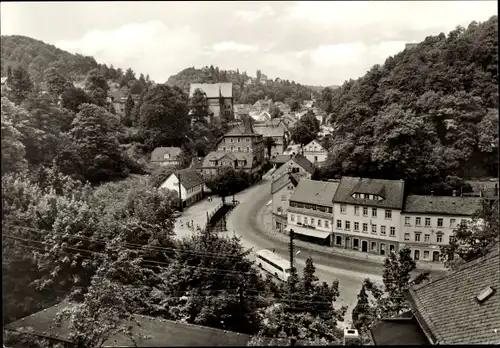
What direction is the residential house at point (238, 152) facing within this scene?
toward the camera

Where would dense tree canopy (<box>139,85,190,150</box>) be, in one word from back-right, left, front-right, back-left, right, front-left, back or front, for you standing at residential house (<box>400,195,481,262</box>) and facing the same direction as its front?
right

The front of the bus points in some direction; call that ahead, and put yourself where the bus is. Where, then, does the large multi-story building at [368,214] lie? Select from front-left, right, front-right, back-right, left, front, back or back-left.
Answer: left

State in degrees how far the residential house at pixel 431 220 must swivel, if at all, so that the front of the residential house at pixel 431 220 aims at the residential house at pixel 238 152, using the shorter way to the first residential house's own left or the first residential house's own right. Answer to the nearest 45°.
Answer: approximately 135° to the first residential house's own right

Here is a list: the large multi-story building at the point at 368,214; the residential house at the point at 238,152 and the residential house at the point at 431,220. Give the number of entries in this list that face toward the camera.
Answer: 3

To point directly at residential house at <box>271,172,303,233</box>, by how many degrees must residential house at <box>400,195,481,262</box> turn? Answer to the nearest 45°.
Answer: approximately 90° to its right

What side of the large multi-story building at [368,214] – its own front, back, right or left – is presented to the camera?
front

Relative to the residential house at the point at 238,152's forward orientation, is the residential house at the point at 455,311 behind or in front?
in front

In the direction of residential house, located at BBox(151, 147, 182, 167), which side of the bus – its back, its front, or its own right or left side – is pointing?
back

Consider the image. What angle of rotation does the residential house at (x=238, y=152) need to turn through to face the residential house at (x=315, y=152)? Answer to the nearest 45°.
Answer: approximately 135° to its left

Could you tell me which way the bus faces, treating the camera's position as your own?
facing the viewer and to the right of the viewer

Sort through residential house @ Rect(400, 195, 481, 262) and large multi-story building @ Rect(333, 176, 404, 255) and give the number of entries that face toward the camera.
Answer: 2

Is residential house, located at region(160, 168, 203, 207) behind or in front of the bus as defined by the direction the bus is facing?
behind

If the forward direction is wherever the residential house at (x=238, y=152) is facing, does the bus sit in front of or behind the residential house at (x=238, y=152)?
in front

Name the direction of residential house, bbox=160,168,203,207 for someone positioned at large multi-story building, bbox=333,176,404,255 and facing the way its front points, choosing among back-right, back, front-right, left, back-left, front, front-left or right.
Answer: right
